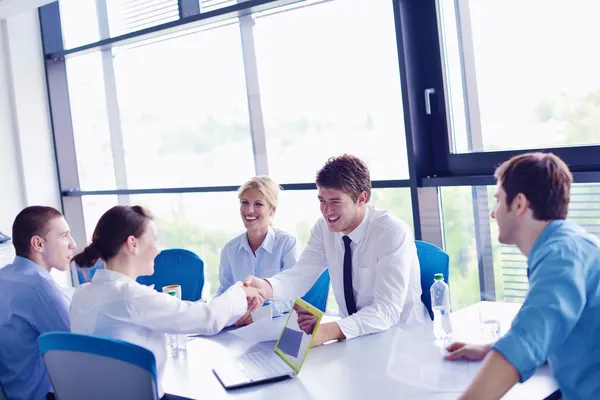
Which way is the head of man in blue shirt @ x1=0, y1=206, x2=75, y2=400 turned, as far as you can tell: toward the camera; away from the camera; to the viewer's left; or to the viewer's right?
to the viewer's right

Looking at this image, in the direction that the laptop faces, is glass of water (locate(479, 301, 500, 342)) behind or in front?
behind

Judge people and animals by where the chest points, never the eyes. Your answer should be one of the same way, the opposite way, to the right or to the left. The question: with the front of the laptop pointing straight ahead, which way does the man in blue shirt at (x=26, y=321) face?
the opposite way

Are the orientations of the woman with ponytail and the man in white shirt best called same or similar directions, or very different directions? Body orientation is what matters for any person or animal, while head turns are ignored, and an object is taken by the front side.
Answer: very different directions

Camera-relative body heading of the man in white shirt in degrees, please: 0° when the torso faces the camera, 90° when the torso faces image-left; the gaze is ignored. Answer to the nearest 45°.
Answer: approximately 45°

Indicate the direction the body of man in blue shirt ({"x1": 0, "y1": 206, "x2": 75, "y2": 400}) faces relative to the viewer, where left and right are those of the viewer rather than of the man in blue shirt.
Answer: facing away from the viewer and to the right of the viewer

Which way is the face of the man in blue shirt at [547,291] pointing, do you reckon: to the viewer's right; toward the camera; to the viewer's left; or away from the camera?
to the viewer's left

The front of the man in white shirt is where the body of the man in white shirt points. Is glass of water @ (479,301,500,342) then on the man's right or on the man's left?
on the man's left

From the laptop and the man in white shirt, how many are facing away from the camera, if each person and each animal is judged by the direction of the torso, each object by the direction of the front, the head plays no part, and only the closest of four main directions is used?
0

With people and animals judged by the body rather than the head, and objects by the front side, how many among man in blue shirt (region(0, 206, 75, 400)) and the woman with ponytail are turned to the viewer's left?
0
